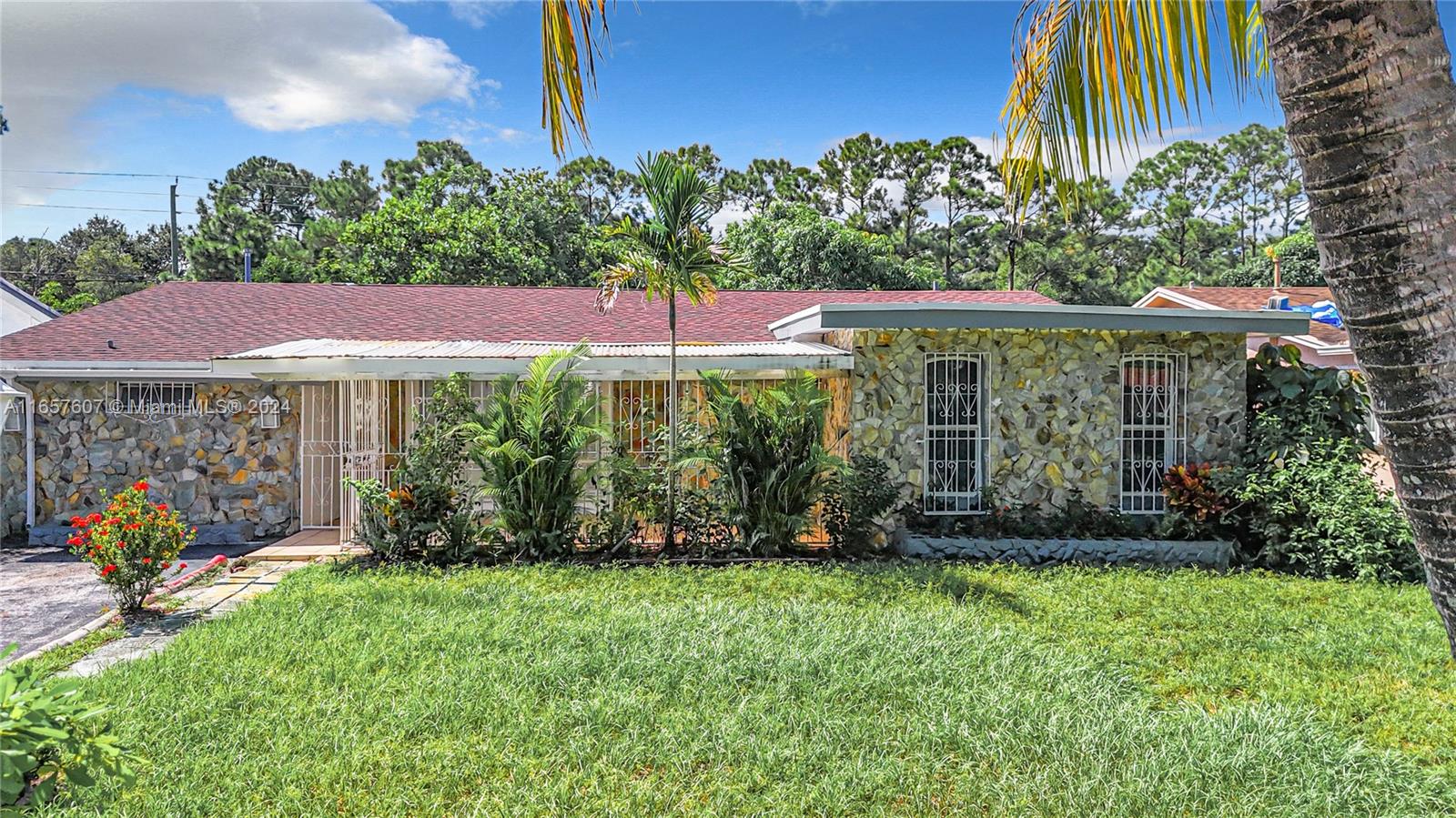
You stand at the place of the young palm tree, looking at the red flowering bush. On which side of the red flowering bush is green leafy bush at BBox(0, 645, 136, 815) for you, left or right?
left

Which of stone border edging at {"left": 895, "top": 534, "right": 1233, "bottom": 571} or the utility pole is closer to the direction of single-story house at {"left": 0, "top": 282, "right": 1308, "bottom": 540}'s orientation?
the stone border edging

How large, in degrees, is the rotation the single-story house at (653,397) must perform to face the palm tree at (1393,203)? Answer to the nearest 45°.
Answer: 0° — it already faces it

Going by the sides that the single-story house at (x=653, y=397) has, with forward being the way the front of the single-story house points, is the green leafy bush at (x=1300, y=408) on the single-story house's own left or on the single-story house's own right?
on the single-story house's own left

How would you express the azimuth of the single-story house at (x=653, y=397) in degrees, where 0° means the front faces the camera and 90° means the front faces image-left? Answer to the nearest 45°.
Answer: approximately 0°

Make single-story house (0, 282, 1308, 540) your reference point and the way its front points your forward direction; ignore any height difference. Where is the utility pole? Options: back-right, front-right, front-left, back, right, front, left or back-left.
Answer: back-right

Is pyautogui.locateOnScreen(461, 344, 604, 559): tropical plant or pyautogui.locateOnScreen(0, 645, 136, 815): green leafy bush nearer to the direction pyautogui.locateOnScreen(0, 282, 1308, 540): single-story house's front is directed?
the green leafy bush

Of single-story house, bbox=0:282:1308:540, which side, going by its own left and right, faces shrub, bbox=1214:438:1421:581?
left

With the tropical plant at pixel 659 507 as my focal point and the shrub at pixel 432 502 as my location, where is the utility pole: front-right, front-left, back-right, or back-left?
back-left

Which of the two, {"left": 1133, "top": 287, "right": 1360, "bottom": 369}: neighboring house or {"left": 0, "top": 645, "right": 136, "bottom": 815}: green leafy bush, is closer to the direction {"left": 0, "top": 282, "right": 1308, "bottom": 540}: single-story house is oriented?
the green leafy bush

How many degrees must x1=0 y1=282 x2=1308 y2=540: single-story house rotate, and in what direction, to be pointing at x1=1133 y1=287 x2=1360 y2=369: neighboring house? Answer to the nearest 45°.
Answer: approximately 135° to its left

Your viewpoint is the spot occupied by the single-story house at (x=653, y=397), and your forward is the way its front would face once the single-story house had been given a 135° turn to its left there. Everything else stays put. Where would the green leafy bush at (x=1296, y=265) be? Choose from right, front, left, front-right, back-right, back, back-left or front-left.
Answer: front
